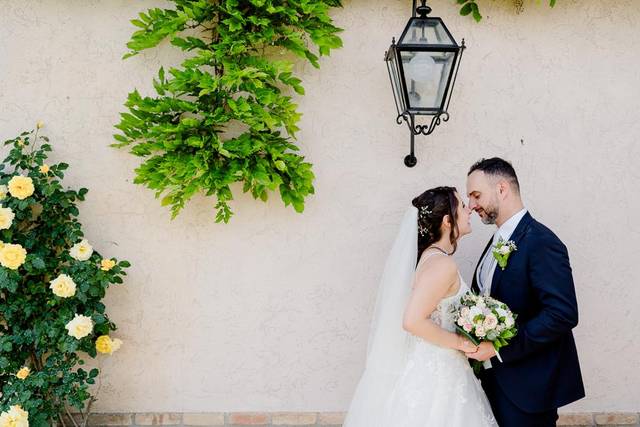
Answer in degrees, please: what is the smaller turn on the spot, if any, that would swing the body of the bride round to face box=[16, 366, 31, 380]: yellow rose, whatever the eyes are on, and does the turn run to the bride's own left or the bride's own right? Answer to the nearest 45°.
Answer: approximately 180°

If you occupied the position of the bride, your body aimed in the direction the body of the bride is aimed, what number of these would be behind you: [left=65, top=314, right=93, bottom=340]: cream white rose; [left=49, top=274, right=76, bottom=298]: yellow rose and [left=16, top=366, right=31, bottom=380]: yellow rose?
3

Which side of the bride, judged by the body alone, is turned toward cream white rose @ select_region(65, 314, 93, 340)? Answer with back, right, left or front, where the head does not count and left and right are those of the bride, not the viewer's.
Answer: back

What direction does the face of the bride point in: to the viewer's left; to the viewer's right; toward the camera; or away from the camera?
to the viewer's right

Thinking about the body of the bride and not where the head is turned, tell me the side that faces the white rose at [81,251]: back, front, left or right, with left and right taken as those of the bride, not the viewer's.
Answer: back

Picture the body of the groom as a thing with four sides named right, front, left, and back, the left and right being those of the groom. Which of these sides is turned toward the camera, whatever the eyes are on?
left

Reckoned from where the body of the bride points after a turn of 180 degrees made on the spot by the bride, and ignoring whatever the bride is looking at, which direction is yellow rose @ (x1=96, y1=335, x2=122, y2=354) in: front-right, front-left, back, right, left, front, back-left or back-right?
front

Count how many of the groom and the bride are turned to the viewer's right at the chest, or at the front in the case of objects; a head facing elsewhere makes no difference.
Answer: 1

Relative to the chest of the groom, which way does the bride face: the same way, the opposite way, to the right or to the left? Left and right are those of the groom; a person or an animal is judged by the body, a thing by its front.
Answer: the opposite way

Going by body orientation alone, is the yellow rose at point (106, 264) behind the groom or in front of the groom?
in front

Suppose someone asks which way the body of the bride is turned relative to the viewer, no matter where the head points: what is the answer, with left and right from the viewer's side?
facing to the right of the viewer

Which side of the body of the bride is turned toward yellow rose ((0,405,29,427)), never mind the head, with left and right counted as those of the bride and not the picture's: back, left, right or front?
back

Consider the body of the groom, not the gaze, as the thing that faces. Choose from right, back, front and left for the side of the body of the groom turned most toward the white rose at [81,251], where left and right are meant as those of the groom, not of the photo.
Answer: front
